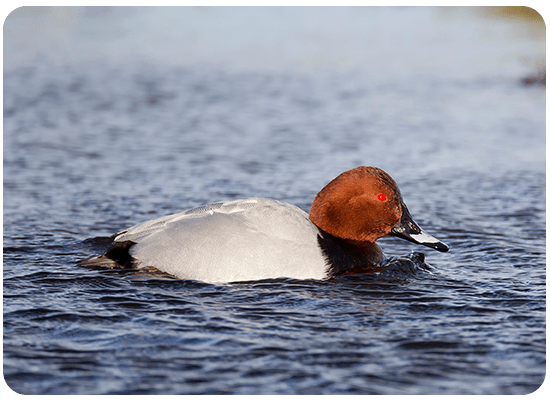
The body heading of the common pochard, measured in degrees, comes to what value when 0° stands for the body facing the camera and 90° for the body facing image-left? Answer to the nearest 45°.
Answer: approximately 270°
